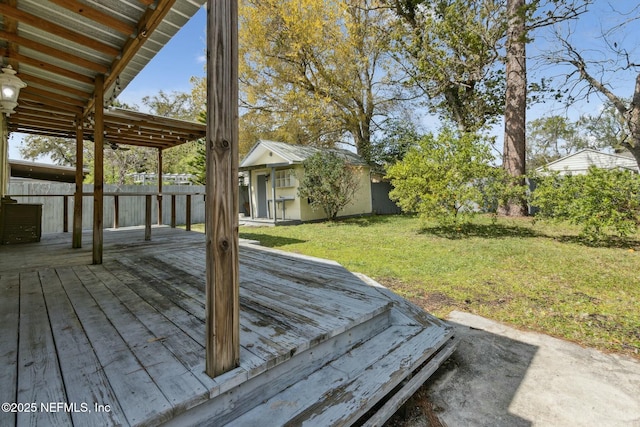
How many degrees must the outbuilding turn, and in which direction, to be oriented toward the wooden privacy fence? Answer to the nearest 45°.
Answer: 0° — it already faces it

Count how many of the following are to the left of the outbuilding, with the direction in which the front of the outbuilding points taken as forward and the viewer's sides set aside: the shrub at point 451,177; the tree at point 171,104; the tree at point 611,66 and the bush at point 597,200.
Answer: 3

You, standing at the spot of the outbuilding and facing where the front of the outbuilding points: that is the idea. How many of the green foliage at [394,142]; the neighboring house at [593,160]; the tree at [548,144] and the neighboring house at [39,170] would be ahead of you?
1

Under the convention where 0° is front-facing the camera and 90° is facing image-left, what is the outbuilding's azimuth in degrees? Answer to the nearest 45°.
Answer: approximately 45°

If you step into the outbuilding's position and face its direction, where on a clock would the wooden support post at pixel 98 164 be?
The wooden support post is roughly at 11 o'clock from the outbuilding.

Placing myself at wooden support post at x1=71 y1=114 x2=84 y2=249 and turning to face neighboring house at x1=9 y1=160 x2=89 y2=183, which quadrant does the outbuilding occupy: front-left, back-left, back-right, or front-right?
front-right

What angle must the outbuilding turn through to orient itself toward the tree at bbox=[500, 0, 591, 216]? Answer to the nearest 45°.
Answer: approximately 90° to its left

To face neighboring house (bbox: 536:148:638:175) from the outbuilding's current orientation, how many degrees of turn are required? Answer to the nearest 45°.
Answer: approximately 135° to its left

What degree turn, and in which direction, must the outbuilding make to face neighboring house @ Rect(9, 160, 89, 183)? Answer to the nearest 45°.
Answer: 0° — it already faces it

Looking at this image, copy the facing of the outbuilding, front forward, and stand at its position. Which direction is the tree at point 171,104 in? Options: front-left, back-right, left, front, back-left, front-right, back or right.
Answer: right

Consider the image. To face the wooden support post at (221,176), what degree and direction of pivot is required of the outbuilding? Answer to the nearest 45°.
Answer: approximately 45° to its left

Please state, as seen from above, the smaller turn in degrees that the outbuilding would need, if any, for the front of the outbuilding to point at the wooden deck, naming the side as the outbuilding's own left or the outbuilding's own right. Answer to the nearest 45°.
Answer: approximately 45° to the outbuilding's own left

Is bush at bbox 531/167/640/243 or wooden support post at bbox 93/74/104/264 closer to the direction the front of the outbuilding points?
the wooden support post

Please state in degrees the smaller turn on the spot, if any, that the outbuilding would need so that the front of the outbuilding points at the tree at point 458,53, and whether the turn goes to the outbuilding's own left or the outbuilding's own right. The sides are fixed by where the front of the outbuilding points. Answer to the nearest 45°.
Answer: approximately 135° to the outbuilding's own left

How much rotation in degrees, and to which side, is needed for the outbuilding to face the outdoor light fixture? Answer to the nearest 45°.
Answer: approximately 45° to its left

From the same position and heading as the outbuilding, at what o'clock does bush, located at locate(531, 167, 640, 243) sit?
The bush is roughly at 9 o'clock from the outbuilding.

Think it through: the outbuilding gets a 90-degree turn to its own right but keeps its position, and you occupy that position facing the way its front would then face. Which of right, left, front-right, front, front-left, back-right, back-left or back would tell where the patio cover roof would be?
back-left
